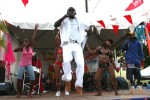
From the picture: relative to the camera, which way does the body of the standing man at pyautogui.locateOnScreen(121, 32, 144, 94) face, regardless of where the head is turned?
toward the camera

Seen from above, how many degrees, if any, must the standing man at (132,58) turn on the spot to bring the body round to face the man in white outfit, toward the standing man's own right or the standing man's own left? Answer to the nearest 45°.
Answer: approximately 45° to the standing man's own right

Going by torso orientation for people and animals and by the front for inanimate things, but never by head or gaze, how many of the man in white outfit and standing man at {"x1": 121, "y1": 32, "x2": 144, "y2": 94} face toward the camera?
2

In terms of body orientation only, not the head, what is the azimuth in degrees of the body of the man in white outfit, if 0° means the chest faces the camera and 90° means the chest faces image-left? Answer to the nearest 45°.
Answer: approximately 0°

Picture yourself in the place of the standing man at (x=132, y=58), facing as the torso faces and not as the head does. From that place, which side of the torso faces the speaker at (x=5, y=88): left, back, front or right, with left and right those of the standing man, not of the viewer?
right

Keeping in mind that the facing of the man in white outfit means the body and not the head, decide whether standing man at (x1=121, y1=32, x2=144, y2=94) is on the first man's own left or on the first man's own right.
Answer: on the first man's own left
